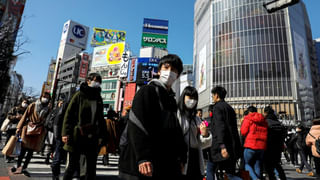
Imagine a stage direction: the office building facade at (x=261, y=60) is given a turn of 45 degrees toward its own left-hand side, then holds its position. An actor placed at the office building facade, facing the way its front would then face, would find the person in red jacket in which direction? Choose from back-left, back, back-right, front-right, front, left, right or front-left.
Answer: front-right

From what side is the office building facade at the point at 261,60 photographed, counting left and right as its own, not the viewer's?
front

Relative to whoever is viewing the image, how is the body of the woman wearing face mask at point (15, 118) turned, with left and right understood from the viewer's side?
facing the viewer and to the right of the viewer

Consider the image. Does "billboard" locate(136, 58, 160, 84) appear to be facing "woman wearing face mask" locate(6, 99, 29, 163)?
yes

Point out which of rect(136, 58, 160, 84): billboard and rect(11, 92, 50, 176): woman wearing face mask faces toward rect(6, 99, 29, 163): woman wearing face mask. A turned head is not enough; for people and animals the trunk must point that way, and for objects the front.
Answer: the billboard

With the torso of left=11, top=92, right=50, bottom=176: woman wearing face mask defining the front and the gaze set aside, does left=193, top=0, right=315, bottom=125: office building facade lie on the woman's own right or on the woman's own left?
on the woman's own left

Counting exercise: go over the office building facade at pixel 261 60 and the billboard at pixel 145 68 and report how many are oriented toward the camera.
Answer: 2

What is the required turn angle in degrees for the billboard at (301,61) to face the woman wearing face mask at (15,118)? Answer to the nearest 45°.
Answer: approximately 45° to its right

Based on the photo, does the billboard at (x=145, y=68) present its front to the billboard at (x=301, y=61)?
no

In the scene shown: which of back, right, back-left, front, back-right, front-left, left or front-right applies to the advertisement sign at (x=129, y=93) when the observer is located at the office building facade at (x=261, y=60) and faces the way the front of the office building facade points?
right

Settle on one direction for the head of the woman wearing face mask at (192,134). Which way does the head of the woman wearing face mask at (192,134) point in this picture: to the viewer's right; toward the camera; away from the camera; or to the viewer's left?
toward the camera
